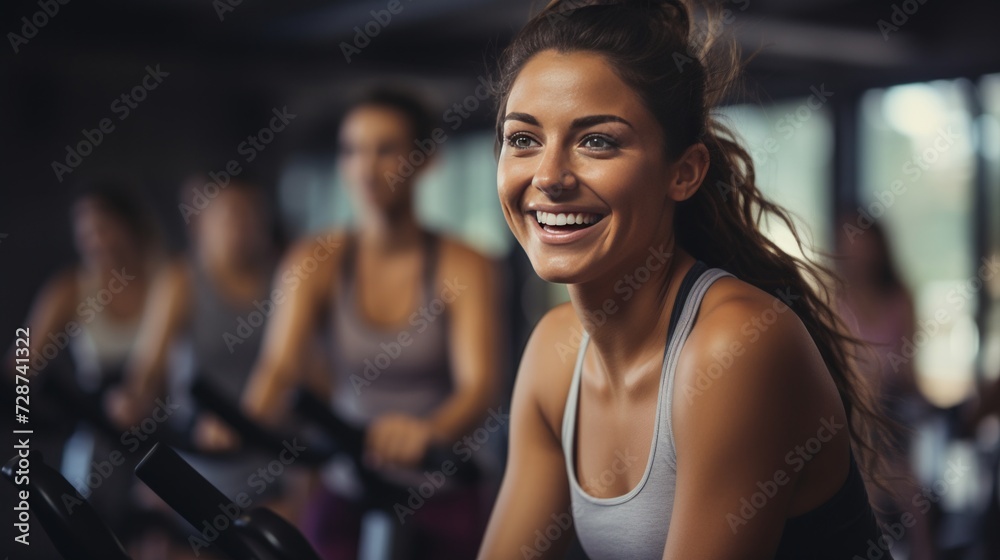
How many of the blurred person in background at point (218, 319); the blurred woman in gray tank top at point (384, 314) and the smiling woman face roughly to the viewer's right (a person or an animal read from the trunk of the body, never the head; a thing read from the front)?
0

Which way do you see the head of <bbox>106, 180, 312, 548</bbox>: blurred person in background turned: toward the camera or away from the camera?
toward the camera

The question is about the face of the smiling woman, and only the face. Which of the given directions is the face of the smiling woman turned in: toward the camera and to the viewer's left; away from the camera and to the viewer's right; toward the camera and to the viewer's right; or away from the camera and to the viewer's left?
toward the camera and to the viewer's left

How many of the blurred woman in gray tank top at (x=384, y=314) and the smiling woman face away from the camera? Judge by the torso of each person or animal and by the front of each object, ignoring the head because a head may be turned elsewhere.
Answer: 0

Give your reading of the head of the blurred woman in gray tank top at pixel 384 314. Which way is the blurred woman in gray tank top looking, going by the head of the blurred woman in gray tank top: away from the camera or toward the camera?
toward the camera

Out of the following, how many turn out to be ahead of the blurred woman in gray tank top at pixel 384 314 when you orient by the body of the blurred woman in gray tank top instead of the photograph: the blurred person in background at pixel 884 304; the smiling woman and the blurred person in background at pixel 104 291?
1

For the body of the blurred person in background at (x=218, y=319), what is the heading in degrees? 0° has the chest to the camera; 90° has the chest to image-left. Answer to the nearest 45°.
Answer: approximately 45°

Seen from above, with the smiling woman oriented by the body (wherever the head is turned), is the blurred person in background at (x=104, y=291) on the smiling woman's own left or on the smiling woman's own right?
on the smiling woman's own right

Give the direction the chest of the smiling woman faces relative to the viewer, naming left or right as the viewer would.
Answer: facing the viewer and to the left of the viewer

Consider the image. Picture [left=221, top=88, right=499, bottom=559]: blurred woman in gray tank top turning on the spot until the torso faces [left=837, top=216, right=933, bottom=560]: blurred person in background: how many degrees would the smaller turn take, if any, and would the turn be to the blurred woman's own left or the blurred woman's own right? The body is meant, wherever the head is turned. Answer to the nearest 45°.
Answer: approximately 135° to the blurred woman's own left

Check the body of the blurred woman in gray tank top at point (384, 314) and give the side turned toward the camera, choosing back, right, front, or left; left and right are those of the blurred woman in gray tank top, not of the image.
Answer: front

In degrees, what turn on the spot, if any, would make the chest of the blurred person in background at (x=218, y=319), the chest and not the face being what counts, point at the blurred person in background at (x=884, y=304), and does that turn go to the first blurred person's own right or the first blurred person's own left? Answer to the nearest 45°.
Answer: approximately 135° to the first blurred person's own left

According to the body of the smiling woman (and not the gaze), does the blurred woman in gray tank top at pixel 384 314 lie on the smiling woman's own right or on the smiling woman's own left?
on the smiling woman's own right
